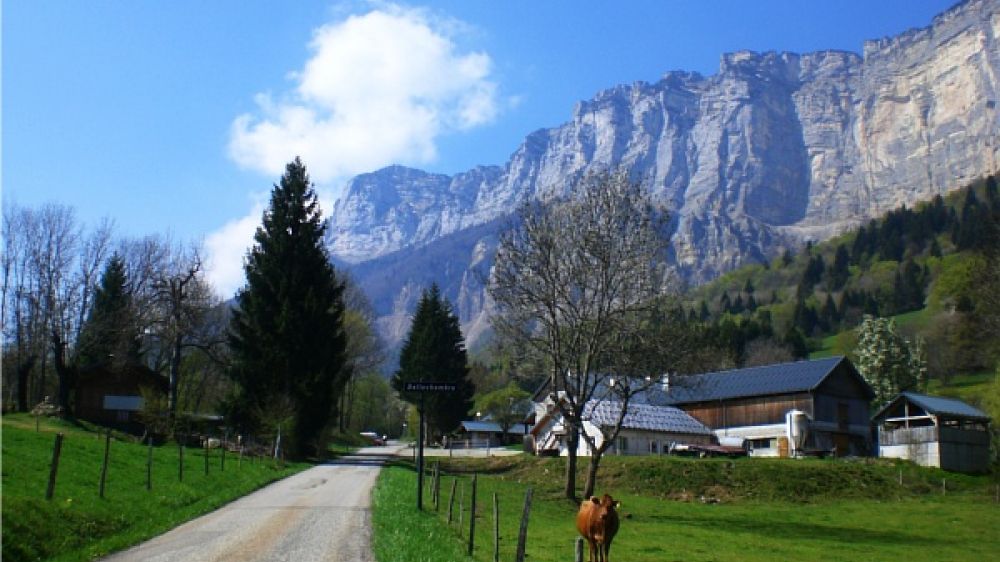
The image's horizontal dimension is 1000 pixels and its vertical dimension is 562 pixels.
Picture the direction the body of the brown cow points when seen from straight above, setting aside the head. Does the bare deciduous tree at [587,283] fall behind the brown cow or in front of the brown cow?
behind

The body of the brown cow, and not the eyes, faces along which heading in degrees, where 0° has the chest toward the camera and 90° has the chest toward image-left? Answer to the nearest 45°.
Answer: approximately 0°
